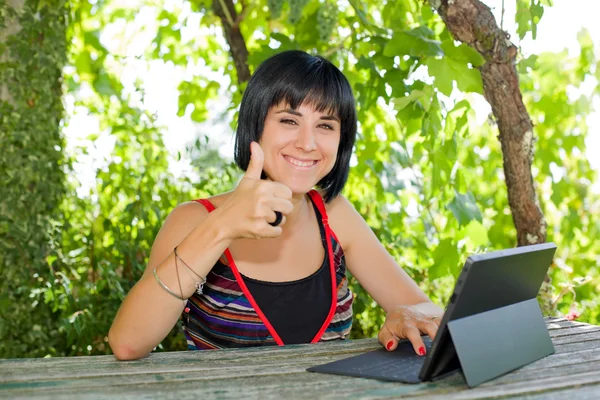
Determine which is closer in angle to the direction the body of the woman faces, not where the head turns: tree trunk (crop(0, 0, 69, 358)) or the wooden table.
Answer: the wooden table

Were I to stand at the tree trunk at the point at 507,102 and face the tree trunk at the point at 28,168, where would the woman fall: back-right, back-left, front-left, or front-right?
front-left

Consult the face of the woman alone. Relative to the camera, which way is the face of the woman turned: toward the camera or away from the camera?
toward the camera

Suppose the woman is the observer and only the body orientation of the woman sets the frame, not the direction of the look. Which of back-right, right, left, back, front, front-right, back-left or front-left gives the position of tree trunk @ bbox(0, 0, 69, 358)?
back

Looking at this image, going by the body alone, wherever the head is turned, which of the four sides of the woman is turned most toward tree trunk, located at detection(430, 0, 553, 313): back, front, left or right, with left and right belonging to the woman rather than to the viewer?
left

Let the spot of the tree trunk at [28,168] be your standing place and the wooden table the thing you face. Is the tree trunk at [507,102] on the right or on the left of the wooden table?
left

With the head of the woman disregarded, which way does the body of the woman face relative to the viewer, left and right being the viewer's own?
facing the viewer and to the right of the viewer
